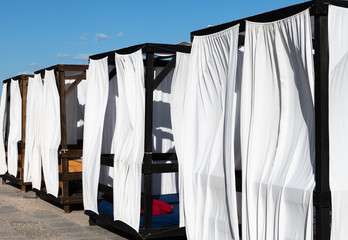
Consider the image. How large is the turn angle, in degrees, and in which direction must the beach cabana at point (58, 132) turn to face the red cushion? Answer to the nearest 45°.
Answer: approximately 90° to its left

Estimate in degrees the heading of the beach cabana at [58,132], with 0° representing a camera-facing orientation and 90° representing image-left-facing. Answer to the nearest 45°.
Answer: approximately 45°

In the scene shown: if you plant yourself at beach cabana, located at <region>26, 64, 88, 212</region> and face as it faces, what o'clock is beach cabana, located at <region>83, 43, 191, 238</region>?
beach cabana, located at <region>83, 43, 191, 238</region> is roughly at 10 o'clock from beach cabana, located at <region>26, 64, 88, 212</region>.

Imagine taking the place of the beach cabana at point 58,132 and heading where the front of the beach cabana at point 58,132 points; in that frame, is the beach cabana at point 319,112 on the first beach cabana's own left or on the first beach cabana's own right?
on the first beach cabana's own left

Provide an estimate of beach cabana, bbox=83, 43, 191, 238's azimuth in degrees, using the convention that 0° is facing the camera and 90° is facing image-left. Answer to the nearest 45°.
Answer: approximately 45°

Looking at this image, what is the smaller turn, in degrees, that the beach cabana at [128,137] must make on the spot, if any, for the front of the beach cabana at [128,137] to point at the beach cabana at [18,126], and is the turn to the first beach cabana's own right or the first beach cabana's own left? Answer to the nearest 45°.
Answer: approximately 90° to the first beach cabana's own right

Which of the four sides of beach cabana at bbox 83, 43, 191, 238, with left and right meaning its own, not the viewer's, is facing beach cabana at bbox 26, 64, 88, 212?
right

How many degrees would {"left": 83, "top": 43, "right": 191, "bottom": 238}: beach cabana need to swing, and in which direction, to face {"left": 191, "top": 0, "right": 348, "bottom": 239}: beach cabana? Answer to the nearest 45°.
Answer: approximately 90° to its left
